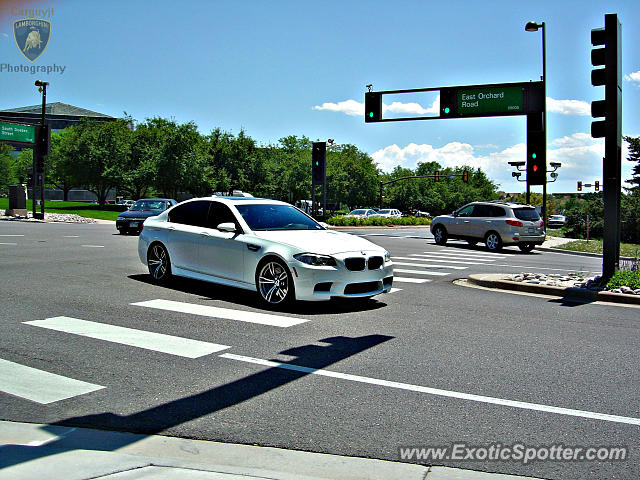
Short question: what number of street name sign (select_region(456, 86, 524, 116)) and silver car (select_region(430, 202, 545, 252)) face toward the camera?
1

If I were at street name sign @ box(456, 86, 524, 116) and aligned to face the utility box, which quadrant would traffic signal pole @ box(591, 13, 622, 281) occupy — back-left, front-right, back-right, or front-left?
back-left

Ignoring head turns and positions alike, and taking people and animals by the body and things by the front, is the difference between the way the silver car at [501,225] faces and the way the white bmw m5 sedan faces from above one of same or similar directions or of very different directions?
very different directions

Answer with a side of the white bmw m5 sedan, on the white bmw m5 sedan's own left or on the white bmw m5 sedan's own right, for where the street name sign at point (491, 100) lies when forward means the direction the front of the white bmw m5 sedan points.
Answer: on the white bmw m5 sedan's own left

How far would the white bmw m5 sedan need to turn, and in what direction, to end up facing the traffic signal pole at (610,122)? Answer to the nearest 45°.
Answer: approximately 45° to its left

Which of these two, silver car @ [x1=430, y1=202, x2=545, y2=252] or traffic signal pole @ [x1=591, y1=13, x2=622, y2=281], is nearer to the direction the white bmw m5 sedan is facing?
the traffic signal pole

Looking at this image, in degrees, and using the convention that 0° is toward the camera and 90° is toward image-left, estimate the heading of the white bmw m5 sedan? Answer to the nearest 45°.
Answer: approximately 315°

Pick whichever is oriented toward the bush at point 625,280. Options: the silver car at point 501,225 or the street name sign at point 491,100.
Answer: the street name sign
